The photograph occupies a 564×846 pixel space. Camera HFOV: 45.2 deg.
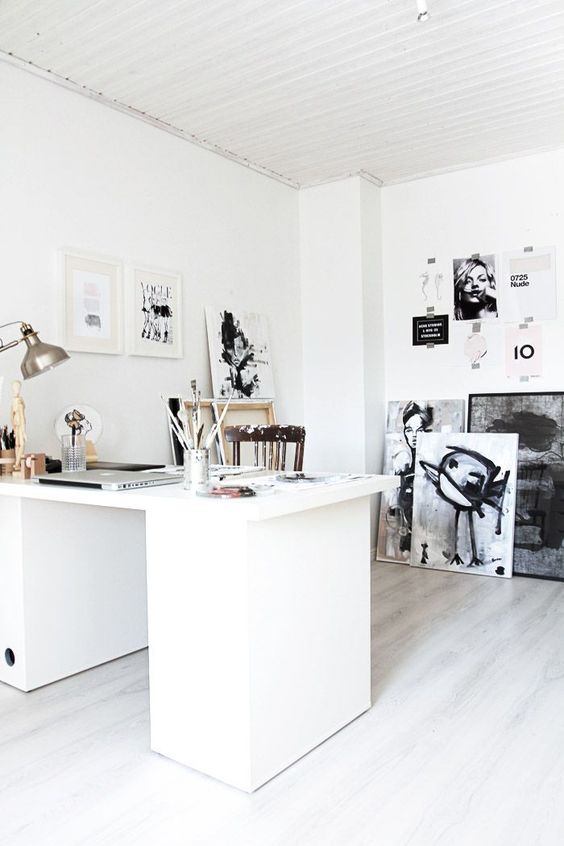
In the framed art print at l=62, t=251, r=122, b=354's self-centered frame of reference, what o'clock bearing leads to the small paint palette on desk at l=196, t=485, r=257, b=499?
The small paint palette on desk is roughly at 1 o'clock from the framed art print.

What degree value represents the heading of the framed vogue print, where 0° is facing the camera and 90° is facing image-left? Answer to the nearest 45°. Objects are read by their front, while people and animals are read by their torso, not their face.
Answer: approximately 315°

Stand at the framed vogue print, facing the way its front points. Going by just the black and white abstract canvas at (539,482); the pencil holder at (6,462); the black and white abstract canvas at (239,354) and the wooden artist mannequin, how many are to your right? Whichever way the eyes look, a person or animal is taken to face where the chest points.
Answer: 2

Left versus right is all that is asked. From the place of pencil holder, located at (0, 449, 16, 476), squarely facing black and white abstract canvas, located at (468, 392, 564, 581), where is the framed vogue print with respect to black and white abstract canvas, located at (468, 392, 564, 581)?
left

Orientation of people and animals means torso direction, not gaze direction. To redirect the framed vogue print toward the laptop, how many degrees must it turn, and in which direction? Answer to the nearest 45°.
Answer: approximately 45° to its right

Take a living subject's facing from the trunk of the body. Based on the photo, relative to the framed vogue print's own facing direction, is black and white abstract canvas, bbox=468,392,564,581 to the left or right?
on its left

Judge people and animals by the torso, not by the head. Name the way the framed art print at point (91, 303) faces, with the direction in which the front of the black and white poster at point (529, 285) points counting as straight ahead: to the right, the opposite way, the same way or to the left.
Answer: to the left

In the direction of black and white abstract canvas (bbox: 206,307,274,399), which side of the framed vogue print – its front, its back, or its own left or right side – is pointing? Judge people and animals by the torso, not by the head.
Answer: left

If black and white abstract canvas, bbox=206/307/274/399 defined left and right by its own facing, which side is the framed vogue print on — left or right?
on its right

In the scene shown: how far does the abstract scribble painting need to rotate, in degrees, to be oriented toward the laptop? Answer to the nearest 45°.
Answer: approximately 45° to its right

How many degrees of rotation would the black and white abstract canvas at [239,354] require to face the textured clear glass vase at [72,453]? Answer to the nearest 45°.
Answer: approximately 90° to its right

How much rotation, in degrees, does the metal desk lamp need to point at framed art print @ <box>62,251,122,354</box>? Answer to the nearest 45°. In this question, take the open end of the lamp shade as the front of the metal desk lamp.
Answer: approximately 90° to its left
